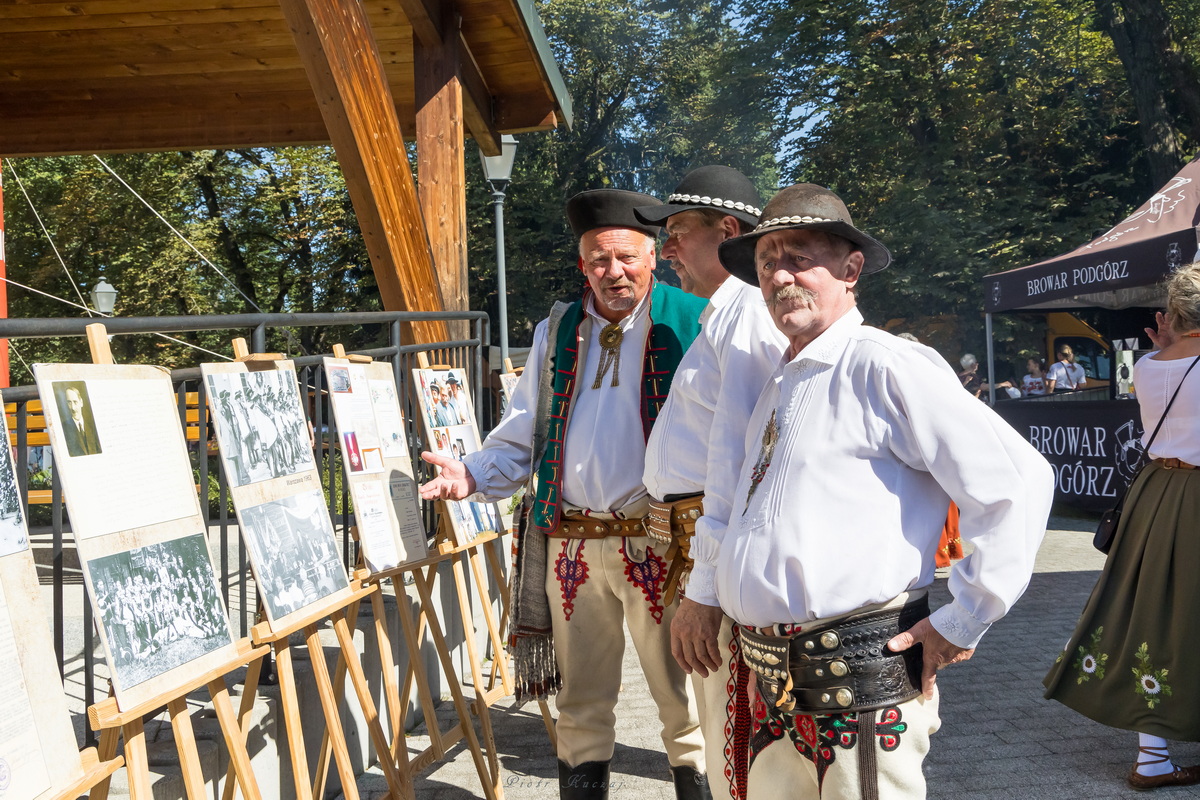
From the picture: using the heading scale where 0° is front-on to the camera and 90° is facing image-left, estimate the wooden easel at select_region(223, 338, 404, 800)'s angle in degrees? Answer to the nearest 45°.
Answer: approximately 315°

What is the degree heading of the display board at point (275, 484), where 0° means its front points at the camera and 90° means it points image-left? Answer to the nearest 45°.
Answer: approximately 315°

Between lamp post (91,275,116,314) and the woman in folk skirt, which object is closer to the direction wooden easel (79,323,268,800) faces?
the woman in folk skirt

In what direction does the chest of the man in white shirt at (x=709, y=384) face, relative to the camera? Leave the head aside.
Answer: to the viewer's left

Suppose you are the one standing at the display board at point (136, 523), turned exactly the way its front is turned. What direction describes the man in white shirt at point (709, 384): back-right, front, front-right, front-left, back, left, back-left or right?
front-left

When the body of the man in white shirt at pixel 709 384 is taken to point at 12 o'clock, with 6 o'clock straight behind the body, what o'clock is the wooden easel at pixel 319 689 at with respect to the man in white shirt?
The wooden easel is roughly at 12 o'clock from the man in white shirt.

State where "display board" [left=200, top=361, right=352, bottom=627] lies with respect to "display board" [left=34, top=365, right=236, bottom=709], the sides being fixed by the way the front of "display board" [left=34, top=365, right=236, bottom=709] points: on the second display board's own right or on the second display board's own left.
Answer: on the second display board's own left

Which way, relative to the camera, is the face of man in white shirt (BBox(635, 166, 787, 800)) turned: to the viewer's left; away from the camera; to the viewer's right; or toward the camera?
to the viewer's left

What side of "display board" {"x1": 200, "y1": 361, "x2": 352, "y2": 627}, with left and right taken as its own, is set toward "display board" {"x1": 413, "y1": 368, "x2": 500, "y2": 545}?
left

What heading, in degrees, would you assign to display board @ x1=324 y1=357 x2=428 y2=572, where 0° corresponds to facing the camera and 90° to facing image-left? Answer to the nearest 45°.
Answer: approximately 315°

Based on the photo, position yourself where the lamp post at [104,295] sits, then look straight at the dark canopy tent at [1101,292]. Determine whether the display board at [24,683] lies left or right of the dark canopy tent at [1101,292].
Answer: right
